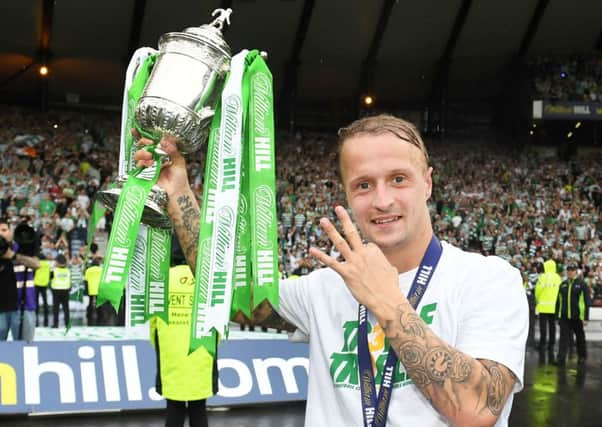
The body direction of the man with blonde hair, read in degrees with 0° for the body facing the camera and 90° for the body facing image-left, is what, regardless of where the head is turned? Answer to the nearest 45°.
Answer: approximately 0°

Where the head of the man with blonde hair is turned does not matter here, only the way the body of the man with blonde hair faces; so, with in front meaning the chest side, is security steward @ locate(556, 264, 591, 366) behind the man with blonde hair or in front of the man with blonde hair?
behind
